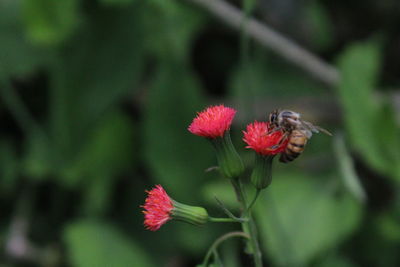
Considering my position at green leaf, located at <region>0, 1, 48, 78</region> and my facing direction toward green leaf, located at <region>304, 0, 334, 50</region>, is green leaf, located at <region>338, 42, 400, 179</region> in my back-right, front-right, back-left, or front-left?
front-right

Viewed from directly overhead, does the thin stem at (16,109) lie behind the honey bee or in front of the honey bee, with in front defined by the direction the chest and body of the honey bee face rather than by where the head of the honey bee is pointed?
in front

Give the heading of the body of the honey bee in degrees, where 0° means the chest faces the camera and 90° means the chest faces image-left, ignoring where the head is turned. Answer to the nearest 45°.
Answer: approximately 90°

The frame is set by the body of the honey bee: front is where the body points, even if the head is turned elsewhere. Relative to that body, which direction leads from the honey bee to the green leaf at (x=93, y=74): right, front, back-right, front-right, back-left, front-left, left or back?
front-right

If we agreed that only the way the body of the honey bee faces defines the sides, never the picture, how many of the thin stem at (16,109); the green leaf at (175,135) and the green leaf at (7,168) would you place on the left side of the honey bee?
0

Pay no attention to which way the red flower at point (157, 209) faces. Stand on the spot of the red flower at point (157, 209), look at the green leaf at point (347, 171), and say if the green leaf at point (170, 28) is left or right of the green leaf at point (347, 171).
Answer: left

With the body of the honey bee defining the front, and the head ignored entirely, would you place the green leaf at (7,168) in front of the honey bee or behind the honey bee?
in front

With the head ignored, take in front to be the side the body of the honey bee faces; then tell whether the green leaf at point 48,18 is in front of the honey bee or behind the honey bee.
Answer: in front

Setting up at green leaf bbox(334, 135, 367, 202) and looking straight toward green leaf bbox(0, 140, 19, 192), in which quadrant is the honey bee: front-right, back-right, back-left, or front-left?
front-left

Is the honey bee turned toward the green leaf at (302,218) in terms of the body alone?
no
